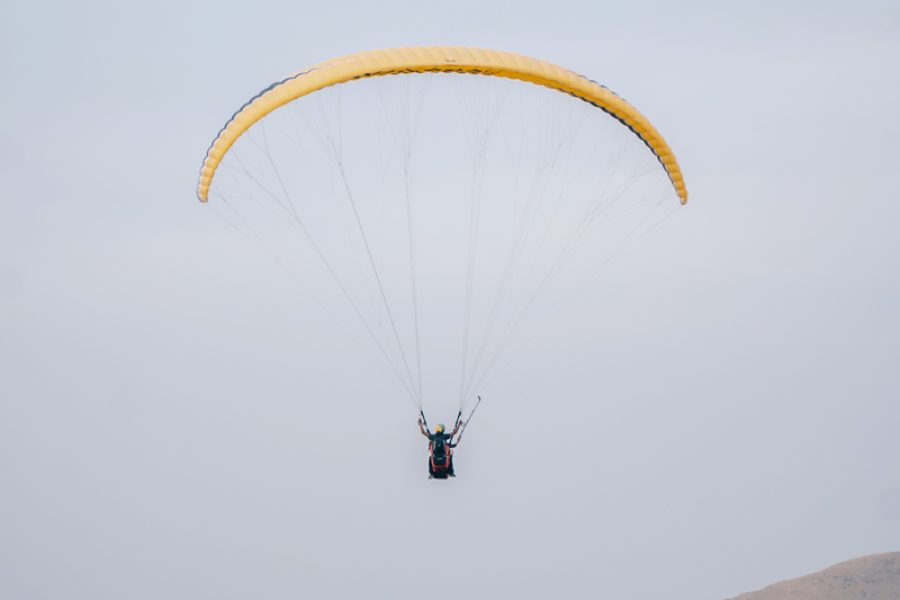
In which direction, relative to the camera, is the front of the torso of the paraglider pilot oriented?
away from the camera
